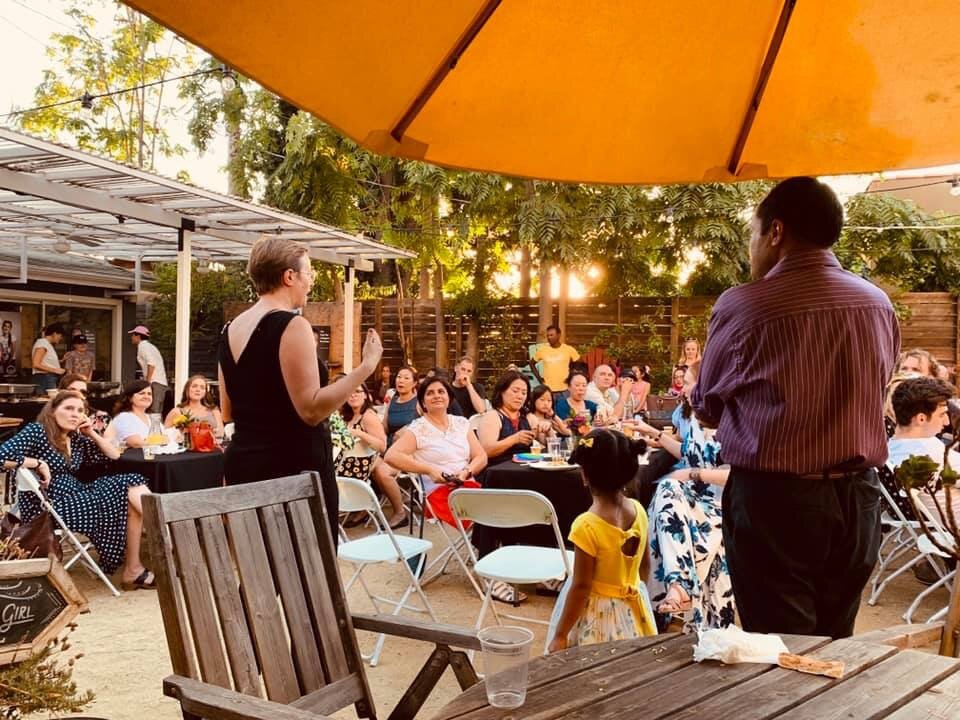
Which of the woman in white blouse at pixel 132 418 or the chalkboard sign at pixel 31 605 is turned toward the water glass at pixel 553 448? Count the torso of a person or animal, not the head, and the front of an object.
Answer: the woman in white blouse

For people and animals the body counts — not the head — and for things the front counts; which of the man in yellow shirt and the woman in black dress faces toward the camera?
the man in yellow shirt

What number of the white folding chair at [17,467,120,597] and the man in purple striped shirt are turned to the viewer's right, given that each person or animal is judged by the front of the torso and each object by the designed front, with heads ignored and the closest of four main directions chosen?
1

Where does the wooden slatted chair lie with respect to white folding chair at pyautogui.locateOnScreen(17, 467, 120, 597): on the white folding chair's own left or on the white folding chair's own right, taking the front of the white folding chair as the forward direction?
on the white folding chair's own right

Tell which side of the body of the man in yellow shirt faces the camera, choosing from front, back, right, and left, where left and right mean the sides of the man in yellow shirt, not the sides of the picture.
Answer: front

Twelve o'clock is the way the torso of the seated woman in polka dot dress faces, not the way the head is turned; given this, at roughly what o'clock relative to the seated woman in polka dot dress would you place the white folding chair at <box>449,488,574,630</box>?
The white folding chair is roughly at 12 o'clock from the seated woman in polka dot dress.

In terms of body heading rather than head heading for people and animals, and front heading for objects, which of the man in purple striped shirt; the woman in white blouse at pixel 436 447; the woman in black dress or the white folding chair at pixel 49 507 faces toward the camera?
the woman in white blouse

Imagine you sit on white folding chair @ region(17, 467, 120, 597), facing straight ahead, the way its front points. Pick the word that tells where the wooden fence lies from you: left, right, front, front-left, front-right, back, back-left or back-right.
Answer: front-left

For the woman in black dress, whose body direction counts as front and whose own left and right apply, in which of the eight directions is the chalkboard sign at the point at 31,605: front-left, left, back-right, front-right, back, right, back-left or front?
back-left

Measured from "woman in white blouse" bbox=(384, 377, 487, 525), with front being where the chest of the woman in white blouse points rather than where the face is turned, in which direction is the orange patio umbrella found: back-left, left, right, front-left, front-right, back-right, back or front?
front

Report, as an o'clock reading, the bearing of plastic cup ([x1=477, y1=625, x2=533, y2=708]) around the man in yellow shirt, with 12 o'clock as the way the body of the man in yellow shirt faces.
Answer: The plastic cup is roughly at 12 o'clock from the man in yellow shirt.

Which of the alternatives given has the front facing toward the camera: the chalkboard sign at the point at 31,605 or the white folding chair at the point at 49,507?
the chalkboard sign

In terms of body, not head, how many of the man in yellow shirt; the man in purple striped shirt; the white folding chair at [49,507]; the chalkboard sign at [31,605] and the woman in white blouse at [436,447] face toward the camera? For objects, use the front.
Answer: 3

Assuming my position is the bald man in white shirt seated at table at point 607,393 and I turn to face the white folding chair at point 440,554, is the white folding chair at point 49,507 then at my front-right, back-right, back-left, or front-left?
front-right

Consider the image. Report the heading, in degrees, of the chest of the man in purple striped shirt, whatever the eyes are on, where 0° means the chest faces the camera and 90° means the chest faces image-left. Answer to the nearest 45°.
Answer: approximately 135°

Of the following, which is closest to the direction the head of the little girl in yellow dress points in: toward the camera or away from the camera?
away from the camera

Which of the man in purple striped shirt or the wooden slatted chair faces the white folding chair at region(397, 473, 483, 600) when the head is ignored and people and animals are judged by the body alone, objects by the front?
the man in purple striped shirt

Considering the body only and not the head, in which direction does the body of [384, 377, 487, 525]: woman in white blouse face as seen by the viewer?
toward the camera

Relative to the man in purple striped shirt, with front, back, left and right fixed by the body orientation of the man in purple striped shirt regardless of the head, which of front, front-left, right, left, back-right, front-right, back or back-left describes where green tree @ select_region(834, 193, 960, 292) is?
front-right

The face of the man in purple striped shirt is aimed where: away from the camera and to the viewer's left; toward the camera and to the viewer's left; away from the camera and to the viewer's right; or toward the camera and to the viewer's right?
away from the camera and to the viewer's left
